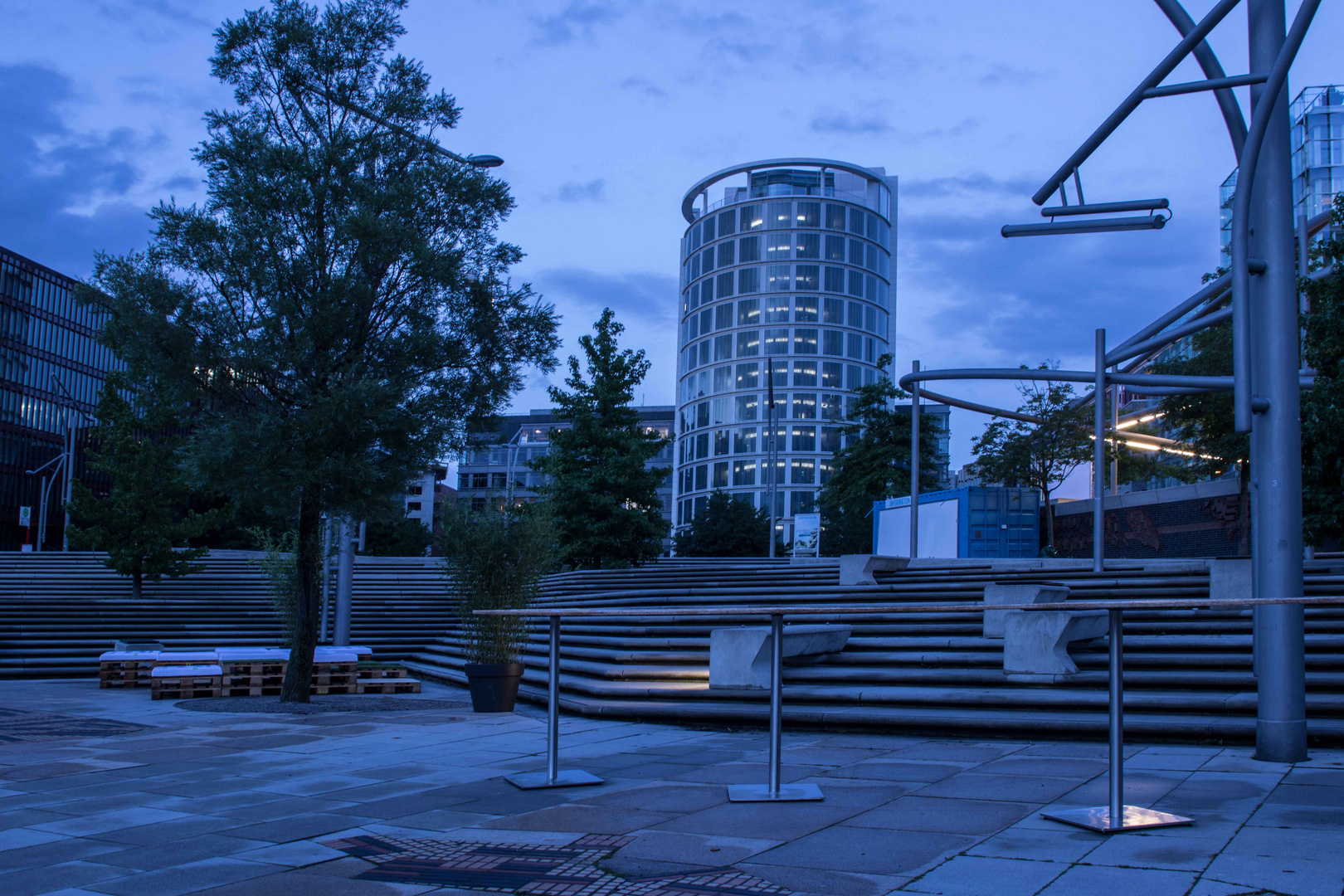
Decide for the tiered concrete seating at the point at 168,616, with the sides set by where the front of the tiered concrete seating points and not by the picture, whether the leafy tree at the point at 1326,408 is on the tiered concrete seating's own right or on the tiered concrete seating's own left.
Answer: on the tiered concrete seating's own left

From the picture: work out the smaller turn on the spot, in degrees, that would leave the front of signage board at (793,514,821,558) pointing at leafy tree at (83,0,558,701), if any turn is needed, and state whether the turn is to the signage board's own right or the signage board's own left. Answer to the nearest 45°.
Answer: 0° — it already faces it

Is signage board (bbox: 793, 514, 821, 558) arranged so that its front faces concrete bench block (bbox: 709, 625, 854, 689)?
yes

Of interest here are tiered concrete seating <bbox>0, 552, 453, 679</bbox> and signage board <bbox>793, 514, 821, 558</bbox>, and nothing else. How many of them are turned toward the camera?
2

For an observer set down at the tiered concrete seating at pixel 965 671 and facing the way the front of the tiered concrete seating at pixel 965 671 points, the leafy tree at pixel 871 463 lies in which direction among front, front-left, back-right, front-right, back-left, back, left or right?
back

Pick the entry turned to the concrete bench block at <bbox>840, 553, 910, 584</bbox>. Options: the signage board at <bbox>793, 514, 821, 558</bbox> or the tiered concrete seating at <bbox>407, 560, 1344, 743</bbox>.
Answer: the signage board

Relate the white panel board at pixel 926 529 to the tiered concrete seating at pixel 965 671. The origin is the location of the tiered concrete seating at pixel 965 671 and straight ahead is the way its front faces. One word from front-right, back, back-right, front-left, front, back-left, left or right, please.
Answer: back

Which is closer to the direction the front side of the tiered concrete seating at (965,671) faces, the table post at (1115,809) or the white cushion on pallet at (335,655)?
the table post

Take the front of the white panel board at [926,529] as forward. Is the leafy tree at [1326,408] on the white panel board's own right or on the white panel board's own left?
on the white panel board's own left

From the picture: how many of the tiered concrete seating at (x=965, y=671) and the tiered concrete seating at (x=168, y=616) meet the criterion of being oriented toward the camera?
2
